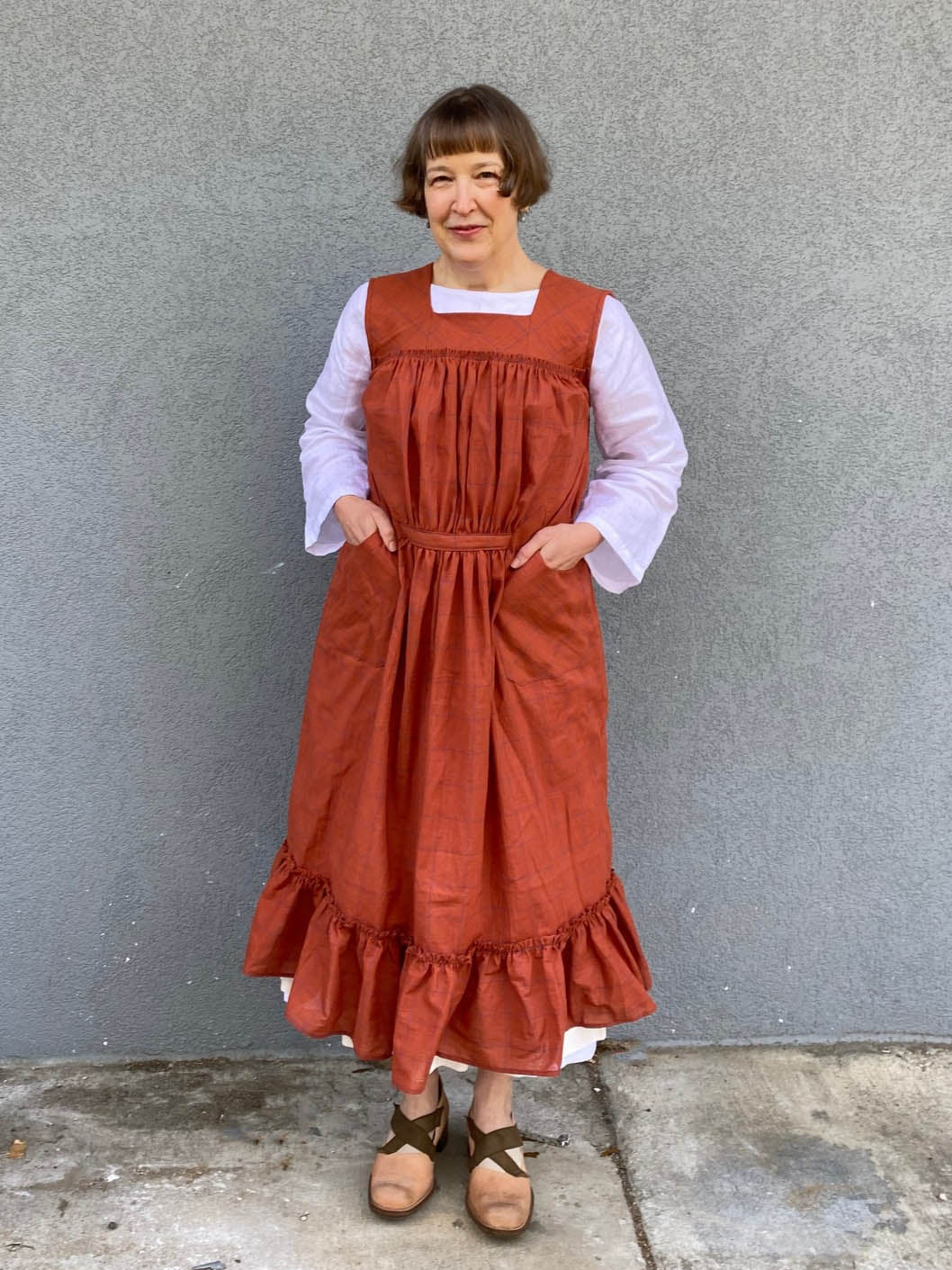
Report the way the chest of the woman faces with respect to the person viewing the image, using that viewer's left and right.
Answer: facing the viewer

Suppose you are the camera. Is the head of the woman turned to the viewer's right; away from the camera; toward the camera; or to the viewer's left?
toward the camera
